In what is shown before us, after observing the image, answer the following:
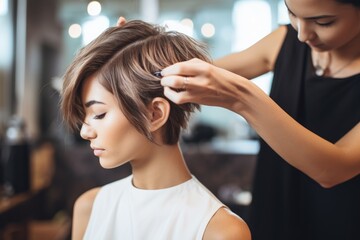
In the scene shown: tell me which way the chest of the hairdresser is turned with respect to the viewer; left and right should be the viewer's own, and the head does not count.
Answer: facing the viewer and to the left of the viewer

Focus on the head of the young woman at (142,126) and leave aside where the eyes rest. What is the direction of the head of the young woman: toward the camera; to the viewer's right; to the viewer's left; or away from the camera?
to the viewer's left

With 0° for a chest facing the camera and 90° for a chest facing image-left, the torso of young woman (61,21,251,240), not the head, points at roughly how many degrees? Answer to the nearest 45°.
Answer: approximately 45°

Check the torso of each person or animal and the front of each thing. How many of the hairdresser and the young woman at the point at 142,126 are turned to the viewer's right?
0

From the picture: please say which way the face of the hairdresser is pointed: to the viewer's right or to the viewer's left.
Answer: to the viewer's left

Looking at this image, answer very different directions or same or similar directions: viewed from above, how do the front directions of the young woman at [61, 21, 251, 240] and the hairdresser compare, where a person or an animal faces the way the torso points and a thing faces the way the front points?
same or similar directions
